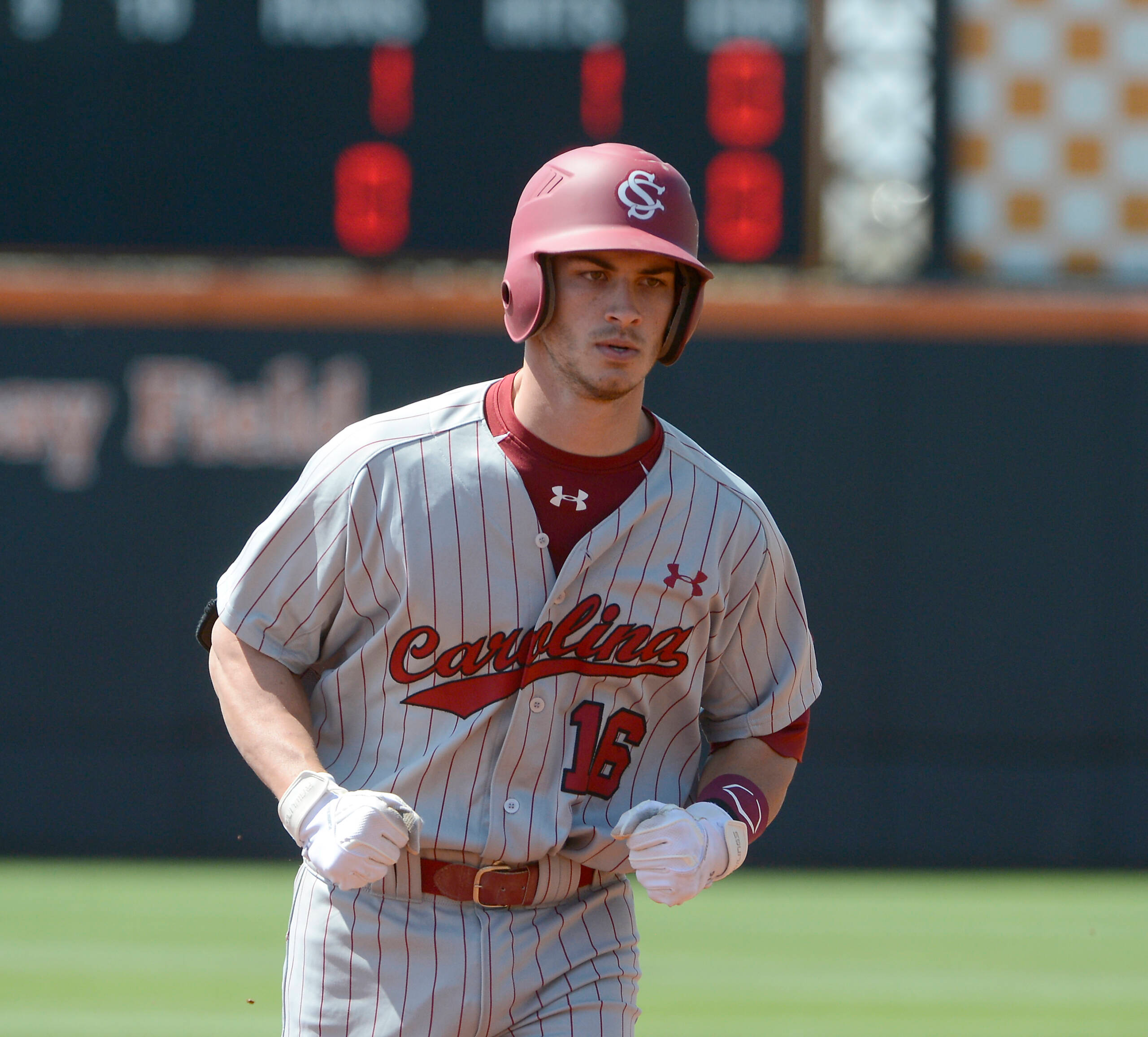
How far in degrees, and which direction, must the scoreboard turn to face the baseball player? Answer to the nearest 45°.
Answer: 0° — it already faces them

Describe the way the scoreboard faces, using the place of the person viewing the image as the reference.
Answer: facing the viewer
